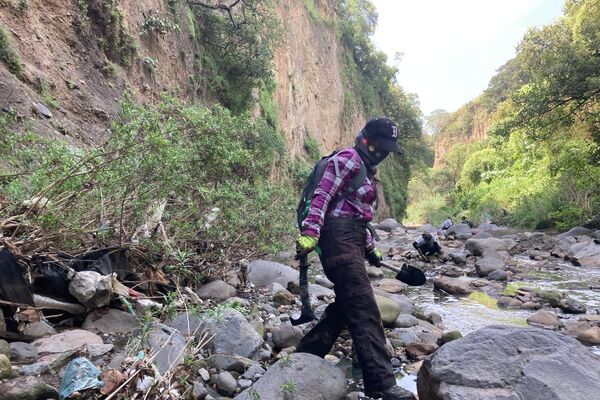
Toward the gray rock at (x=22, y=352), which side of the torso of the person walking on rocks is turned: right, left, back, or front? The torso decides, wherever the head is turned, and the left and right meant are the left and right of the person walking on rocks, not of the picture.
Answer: back

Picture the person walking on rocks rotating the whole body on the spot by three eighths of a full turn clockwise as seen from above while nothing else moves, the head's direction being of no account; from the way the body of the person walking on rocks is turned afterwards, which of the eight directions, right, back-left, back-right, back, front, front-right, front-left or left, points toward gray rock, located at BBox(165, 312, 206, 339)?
front-right

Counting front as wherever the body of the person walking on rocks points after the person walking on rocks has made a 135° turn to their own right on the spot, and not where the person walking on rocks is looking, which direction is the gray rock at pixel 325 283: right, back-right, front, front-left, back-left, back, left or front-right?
back-right

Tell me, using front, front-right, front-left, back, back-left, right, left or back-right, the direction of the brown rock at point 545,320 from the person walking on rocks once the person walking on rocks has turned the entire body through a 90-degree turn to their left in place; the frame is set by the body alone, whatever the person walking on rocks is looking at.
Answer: front-right

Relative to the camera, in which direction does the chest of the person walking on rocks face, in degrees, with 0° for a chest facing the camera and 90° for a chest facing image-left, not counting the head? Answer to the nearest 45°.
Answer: approximately 270°

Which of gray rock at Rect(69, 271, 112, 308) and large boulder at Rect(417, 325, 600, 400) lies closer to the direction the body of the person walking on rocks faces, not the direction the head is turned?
the large boulder

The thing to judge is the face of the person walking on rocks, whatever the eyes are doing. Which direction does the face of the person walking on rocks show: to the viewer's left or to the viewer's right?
to the viewer's right

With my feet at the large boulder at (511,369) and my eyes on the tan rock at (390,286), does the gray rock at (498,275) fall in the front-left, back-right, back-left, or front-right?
front-right

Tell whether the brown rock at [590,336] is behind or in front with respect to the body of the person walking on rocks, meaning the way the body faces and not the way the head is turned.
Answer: in front

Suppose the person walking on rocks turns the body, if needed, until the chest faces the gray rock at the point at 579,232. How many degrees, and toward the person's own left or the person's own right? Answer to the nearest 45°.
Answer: approximately 45° to the person's own left

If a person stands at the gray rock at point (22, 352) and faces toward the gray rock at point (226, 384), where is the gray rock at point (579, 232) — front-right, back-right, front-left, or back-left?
front-left

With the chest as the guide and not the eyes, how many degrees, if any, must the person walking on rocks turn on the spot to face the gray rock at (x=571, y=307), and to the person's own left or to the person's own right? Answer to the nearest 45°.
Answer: approximately 45° to the person's own left

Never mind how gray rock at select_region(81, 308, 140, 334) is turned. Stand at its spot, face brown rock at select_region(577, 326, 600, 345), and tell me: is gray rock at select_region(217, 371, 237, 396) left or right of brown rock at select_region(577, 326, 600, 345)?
right

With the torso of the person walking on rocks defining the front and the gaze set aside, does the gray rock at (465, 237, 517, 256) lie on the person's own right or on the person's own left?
on the person's own left

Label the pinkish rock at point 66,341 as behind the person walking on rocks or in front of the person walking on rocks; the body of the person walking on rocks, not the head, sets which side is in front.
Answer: behind

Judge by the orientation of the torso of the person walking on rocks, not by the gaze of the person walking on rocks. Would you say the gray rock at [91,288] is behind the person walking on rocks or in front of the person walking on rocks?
behind

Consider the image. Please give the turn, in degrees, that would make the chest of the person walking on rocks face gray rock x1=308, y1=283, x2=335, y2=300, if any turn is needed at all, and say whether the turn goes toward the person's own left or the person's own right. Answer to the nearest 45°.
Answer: approximately 90° to the person's own left
